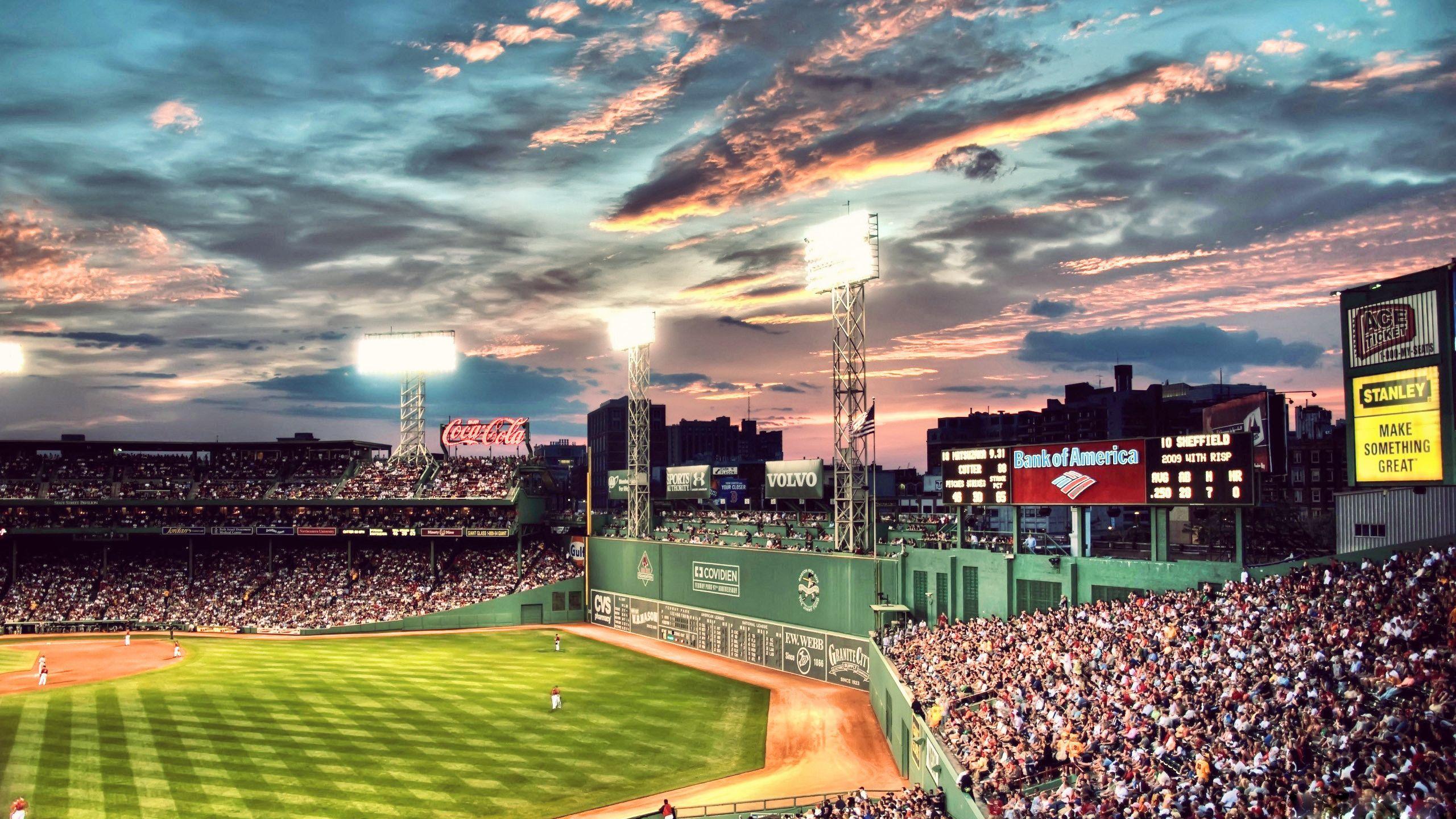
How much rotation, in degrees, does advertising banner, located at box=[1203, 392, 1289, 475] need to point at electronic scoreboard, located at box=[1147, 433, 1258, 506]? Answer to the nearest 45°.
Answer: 0° — it already faces it

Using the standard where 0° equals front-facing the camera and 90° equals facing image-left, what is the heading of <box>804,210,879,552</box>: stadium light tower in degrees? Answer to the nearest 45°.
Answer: approximately 45°

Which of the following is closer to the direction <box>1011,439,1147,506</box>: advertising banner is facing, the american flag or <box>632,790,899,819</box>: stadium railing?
the stadium railing

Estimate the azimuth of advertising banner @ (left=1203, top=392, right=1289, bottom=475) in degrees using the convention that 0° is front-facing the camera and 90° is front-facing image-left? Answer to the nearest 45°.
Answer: approximately 45°

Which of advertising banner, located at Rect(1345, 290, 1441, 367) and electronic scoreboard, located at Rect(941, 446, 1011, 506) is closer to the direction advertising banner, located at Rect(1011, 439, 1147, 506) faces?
the advertising banner

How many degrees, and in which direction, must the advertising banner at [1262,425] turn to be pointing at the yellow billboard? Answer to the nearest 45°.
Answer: approximately 45° to its left

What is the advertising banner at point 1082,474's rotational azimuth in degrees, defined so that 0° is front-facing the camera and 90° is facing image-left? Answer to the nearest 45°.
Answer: approximately 0°
